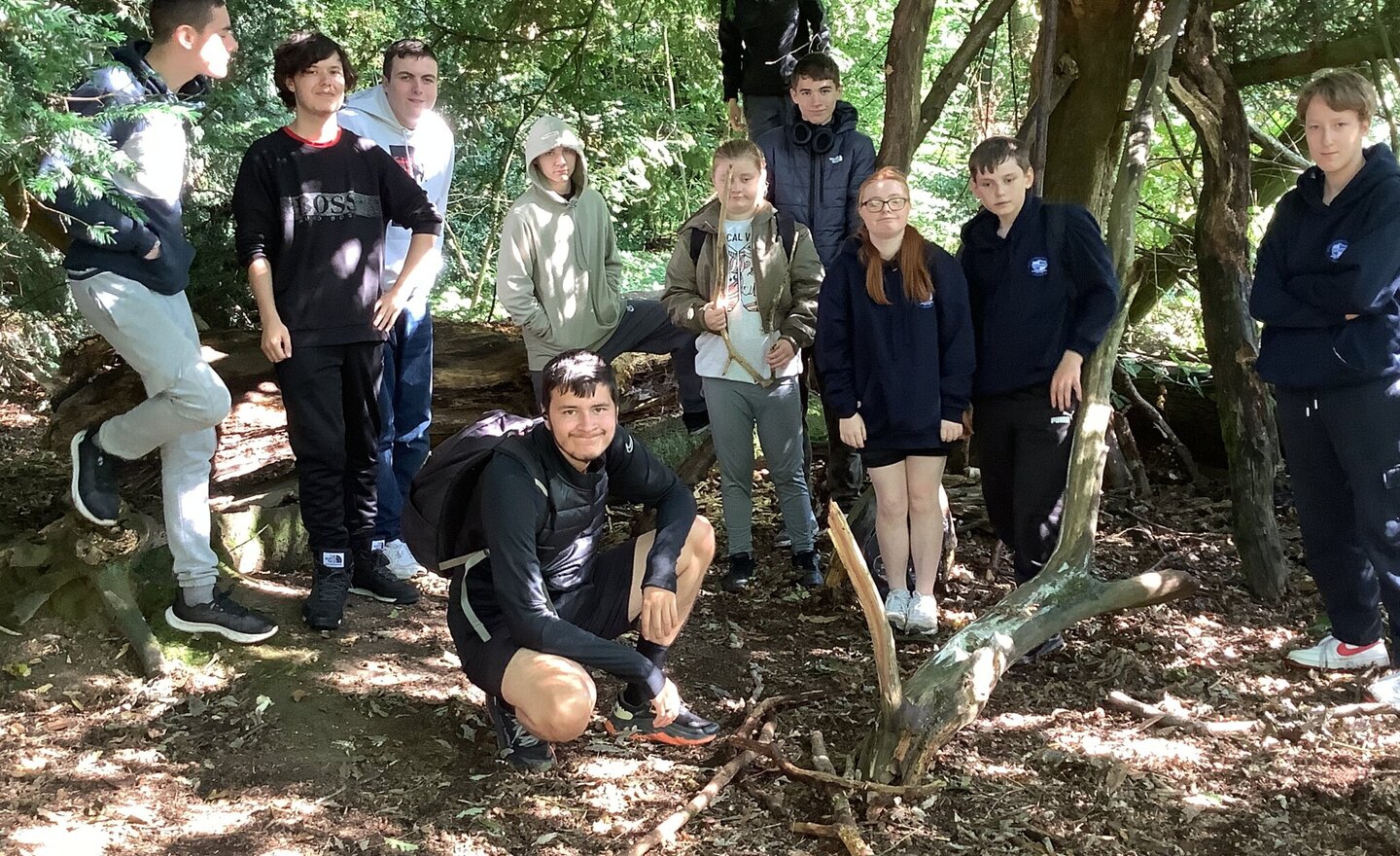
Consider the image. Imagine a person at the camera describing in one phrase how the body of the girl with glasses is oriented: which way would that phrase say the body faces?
toward the camera

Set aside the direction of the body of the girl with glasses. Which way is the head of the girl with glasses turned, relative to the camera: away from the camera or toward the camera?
toward the camera

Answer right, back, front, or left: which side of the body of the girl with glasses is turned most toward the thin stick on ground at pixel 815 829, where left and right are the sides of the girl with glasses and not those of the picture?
front

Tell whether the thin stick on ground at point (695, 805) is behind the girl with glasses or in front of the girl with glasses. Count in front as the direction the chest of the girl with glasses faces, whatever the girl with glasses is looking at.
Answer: in front

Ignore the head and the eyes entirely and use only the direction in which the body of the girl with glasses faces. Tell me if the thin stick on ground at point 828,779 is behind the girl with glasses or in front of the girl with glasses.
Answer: in front

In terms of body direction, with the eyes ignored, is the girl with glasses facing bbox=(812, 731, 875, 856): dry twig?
yes

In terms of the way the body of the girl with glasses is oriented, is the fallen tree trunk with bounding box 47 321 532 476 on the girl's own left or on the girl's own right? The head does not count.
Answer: on the girl's own right

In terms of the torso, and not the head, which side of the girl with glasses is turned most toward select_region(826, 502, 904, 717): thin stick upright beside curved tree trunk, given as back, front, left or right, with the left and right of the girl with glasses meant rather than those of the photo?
front
